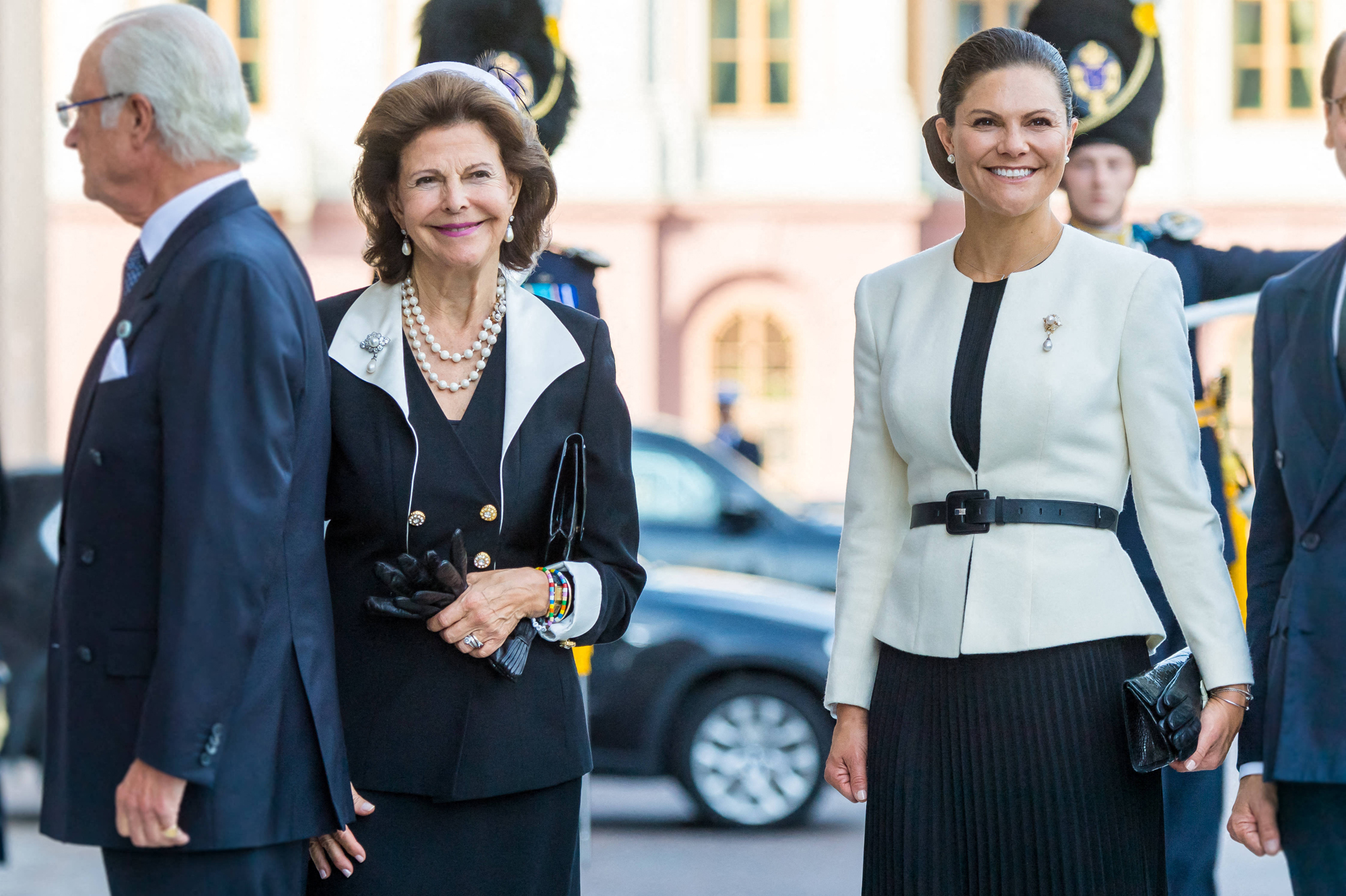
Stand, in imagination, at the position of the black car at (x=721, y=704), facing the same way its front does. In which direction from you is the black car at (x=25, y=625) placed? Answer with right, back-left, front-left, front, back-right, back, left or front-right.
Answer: back

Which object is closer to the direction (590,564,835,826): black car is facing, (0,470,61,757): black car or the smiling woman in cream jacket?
the smiling woman in cream jacket

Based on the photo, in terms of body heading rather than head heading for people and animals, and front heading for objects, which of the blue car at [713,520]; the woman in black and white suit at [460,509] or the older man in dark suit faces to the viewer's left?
the older man in dark suit

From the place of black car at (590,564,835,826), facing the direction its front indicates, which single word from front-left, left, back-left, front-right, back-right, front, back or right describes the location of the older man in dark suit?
right

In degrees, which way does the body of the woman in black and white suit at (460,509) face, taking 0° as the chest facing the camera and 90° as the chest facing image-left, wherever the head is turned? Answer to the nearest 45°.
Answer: approximately 0°

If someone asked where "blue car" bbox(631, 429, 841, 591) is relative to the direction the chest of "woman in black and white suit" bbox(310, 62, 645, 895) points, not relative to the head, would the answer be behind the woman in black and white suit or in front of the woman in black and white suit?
behind

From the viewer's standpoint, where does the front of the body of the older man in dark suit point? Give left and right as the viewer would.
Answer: facing to the left of the viewer

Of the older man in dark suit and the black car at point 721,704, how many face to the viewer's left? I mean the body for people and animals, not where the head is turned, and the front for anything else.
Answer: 1

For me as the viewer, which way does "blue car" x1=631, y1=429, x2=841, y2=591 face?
facing to the right of the viewer

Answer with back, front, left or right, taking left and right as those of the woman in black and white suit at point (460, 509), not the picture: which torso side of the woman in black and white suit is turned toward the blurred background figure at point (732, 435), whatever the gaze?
back

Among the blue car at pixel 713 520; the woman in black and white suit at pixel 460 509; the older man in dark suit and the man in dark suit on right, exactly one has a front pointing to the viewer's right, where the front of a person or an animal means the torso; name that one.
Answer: the blue car

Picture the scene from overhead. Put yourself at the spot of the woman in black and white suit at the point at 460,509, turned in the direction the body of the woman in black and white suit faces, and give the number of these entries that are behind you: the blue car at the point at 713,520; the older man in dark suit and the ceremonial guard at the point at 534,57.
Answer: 2

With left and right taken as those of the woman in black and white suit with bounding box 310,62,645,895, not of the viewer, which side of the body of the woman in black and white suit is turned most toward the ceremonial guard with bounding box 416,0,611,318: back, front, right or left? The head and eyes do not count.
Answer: back
